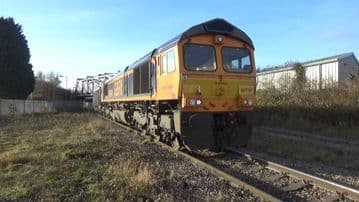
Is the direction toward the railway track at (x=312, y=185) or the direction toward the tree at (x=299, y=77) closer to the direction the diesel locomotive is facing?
the railway track

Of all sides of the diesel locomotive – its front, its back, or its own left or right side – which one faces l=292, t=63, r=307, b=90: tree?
left

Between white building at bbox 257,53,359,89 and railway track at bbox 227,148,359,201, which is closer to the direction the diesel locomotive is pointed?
the railway track

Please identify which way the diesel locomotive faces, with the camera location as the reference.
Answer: facing the viewer and to the right of the viewer

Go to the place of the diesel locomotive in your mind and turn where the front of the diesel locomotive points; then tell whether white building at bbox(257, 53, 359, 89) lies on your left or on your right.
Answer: on your left
